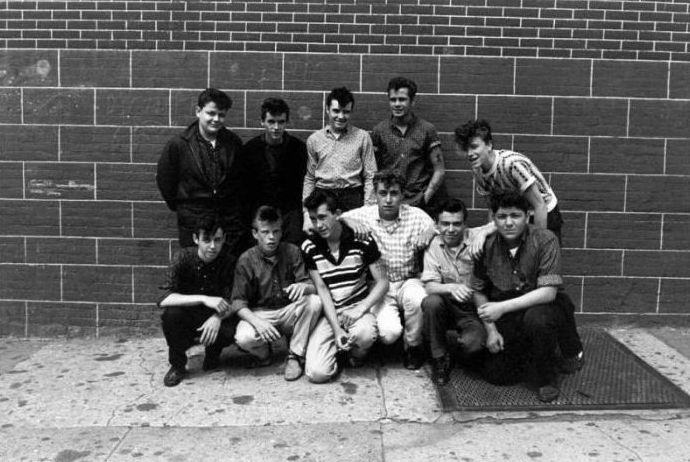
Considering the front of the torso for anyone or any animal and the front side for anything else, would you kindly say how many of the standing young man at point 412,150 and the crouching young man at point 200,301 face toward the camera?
2

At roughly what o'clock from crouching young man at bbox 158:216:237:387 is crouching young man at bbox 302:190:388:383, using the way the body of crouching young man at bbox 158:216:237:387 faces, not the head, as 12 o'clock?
crouching young man at bbox 302:190:388:383 is roughly at 9 o'clock from crouching young man at bbox 158:216:237:387.

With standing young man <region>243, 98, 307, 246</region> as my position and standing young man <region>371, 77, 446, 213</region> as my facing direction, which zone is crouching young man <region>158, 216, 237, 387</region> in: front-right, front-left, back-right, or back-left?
back-right
